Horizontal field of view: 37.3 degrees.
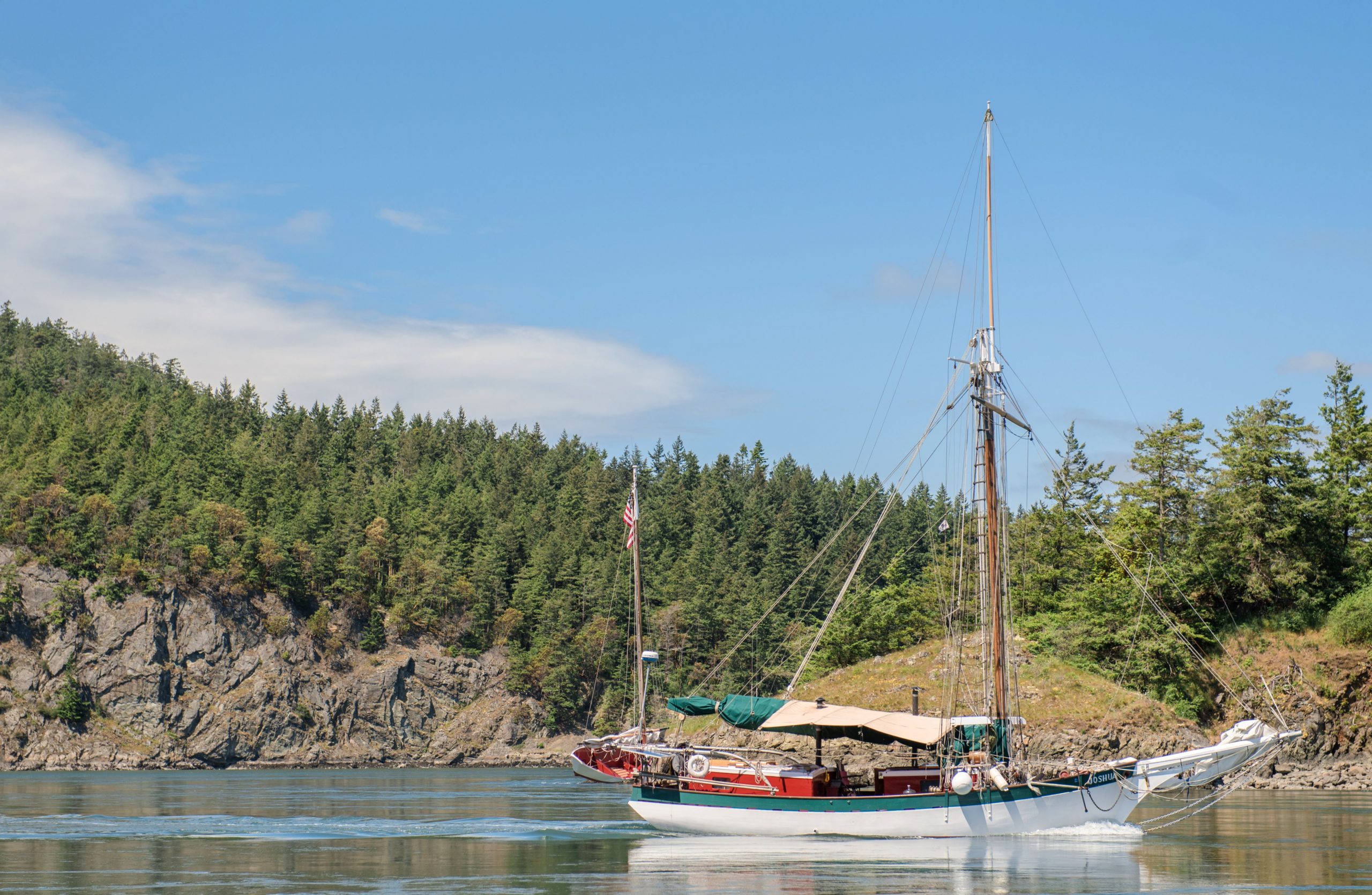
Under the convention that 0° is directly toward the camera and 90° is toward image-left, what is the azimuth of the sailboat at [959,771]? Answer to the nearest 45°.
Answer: approximately 270°
